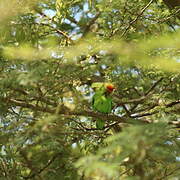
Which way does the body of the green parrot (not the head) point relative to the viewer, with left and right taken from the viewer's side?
facing the viewer and to the right of the viewer
